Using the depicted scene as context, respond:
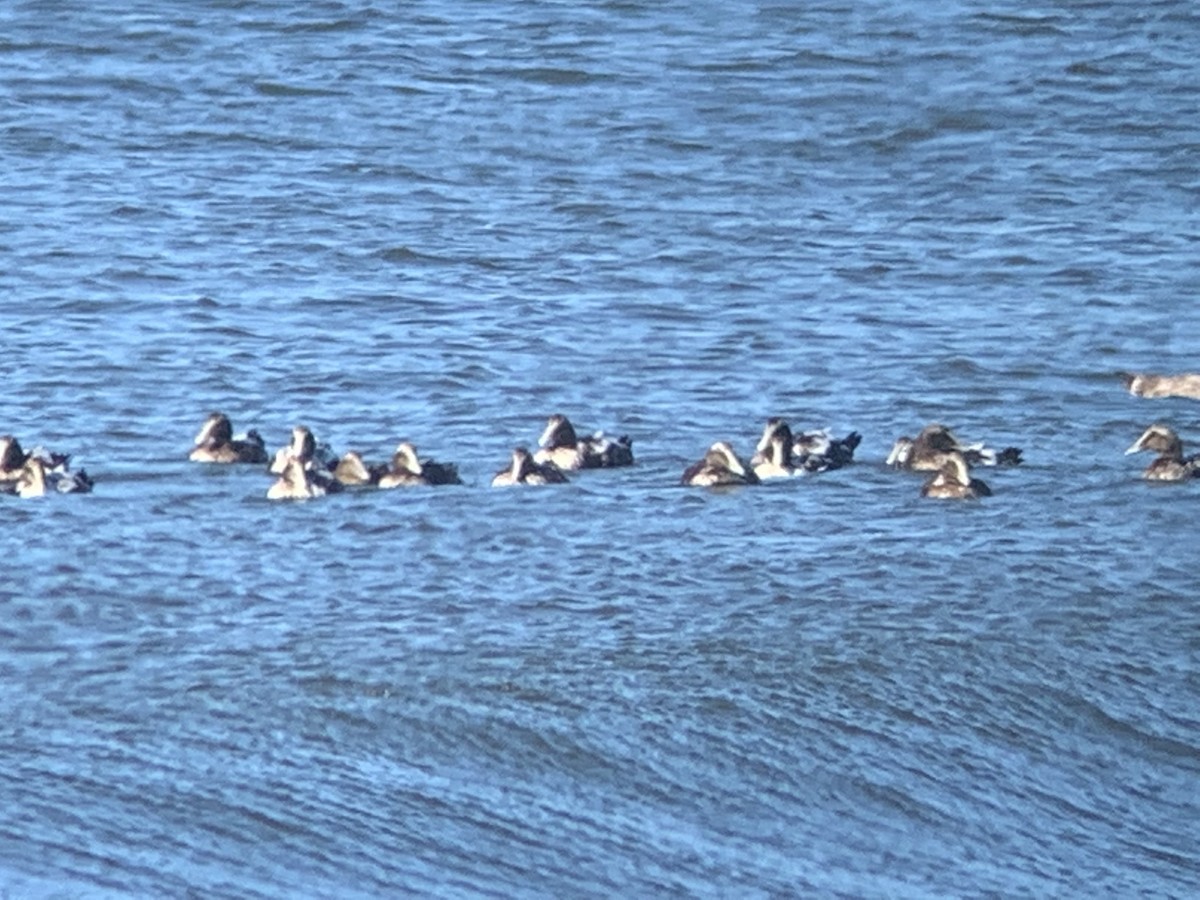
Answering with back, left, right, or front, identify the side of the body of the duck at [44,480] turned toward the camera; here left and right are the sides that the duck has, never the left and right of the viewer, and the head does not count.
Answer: left

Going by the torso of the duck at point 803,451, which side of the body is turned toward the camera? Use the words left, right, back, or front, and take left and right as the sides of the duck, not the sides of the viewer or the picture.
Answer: left

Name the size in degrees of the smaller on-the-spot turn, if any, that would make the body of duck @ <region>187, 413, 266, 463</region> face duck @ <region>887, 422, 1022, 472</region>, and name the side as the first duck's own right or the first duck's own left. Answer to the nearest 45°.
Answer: approximately 180°

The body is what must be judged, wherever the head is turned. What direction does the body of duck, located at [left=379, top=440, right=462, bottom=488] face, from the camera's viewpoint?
to the viewer's left

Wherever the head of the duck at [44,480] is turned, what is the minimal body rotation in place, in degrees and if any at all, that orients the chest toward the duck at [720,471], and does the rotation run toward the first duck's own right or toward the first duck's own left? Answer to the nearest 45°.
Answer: approximately 180°

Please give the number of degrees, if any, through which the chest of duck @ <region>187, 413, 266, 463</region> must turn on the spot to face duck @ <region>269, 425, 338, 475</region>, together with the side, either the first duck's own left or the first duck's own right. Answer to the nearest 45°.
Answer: approximately 135° to the first duck's own left

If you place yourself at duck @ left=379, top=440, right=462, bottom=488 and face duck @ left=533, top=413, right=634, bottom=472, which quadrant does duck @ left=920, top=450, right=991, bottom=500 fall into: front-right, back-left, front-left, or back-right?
front-right

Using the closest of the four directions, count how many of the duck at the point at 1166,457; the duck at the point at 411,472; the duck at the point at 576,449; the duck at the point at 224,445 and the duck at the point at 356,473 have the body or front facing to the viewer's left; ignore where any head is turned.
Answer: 5

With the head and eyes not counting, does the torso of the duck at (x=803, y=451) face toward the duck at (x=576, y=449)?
yes

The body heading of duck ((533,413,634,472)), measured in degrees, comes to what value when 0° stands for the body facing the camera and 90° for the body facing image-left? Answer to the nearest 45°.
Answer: approximately 90°

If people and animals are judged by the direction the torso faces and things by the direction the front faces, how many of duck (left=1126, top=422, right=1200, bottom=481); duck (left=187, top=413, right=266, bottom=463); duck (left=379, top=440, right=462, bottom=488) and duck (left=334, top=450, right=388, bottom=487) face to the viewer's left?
4

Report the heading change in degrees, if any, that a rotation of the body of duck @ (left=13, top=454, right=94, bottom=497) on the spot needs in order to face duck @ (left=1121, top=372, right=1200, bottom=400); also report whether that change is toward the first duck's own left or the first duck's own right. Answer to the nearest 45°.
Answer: approximately 180°

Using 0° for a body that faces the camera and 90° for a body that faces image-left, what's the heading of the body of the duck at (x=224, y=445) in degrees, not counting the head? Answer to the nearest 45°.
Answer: approximately 90°

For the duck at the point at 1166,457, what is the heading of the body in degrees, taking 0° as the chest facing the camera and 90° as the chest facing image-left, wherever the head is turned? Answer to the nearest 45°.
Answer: approximately 90°

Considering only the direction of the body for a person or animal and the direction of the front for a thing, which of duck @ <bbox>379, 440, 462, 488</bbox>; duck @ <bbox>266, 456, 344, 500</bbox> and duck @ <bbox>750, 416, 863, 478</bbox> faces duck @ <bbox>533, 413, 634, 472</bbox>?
duck @ <bbox>750, 416, 863, 478</bbox>

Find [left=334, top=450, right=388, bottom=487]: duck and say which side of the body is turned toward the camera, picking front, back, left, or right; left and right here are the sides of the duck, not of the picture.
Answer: left
